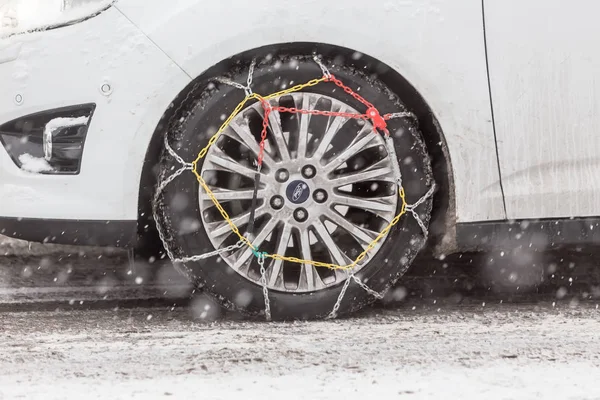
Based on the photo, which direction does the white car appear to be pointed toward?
to the viewer's left
